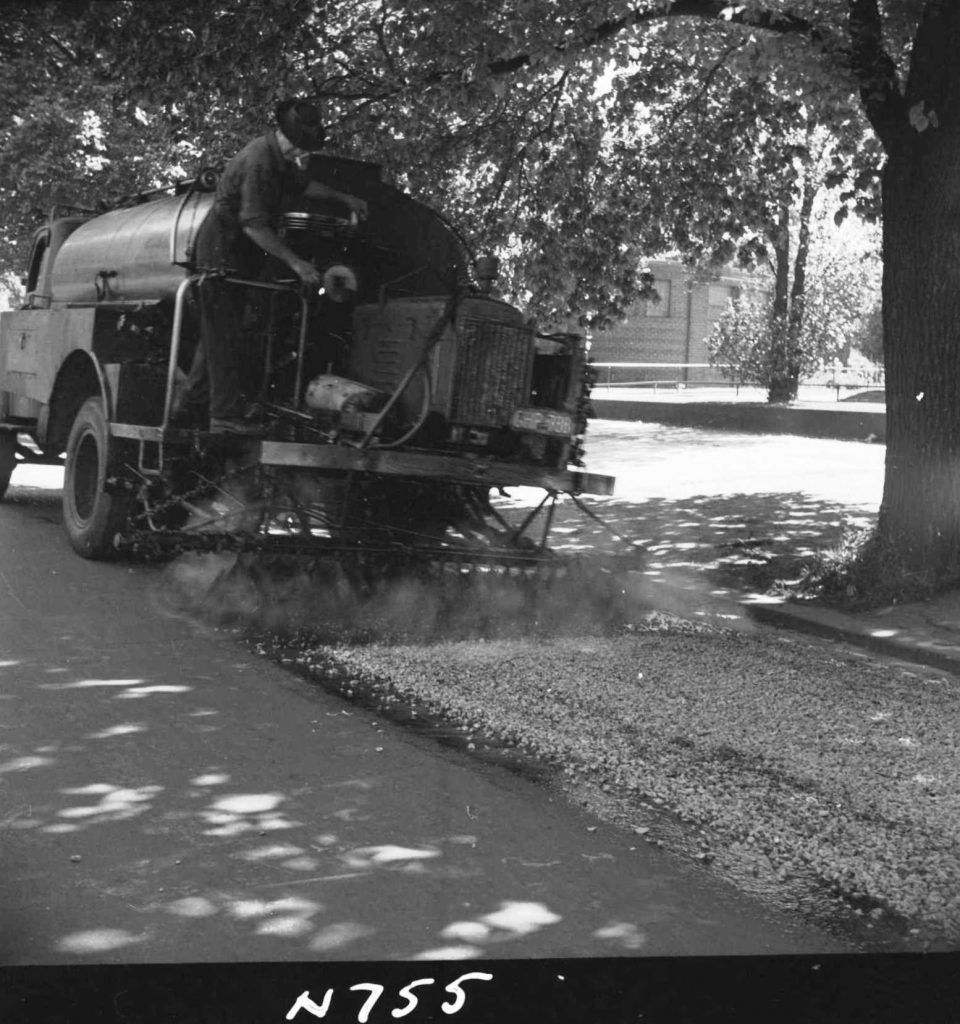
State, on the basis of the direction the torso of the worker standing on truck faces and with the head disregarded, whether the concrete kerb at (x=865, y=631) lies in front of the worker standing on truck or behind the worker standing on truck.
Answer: in front

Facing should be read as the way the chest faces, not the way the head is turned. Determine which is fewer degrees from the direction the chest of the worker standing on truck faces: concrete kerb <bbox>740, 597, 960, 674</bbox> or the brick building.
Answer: the concrete kerb

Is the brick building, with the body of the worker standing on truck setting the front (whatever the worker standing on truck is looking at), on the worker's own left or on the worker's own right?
on the worker's own left

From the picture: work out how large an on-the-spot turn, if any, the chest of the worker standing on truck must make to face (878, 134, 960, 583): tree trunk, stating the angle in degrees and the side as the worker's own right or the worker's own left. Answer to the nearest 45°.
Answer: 0° — they already face it

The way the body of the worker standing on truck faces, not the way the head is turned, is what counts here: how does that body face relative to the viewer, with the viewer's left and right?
facing to the right of the viewer
